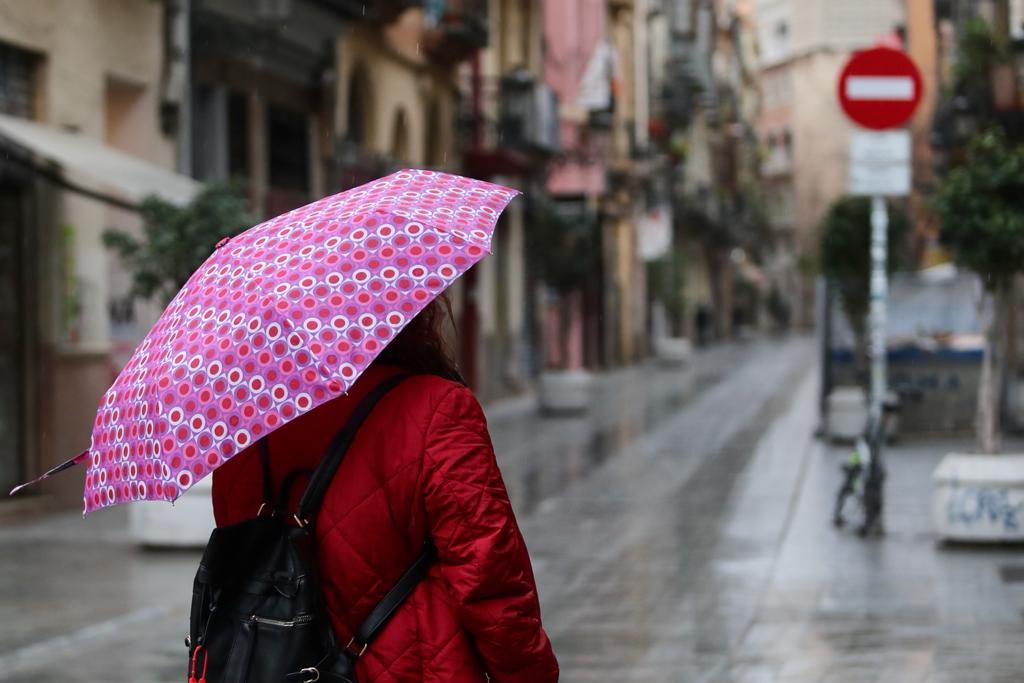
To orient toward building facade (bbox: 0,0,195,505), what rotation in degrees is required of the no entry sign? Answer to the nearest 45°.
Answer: approximately 90° to its right

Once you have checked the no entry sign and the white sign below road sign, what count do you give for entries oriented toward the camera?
2

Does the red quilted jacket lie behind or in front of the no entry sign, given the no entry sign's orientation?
in front

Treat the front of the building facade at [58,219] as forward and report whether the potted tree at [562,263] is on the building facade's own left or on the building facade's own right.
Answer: on the building facade's own left

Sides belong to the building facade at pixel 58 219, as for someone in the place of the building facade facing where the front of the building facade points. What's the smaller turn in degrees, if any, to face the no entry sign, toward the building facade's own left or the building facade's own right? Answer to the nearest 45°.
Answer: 0° — it already faces it

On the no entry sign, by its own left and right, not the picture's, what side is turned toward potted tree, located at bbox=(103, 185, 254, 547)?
right

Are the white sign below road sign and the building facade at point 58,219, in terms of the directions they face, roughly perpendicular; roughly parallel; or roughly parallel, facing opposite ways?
roughly perpendicular

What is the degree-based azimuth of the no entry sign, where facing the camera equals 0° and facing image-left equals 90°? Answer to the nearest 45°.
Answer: approximately 0°

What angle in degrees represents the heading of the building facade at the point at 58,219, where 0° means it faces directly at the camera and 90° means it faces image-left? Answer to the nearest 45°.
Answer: approximately 315°

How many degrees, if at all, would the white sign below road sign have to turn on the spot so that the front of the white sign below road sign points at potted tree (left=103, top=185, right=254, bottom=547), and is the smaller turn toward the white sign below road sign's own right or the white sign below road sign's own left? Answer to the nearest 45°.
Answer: approximately 90° to the white sign below road sign's own right

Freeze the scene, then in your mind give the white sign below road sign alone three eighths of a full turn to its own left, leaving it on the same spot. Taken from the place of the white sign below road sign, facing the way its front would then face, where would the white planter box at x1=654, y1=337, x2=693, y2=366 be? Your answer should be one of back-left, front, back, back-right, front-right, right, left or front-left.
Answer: front-left

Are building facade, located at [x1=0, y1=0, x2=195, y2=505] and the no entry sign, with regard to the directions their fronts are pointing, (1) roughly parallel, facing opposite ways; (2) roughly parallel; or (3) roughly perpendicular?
roughly perpendicular
